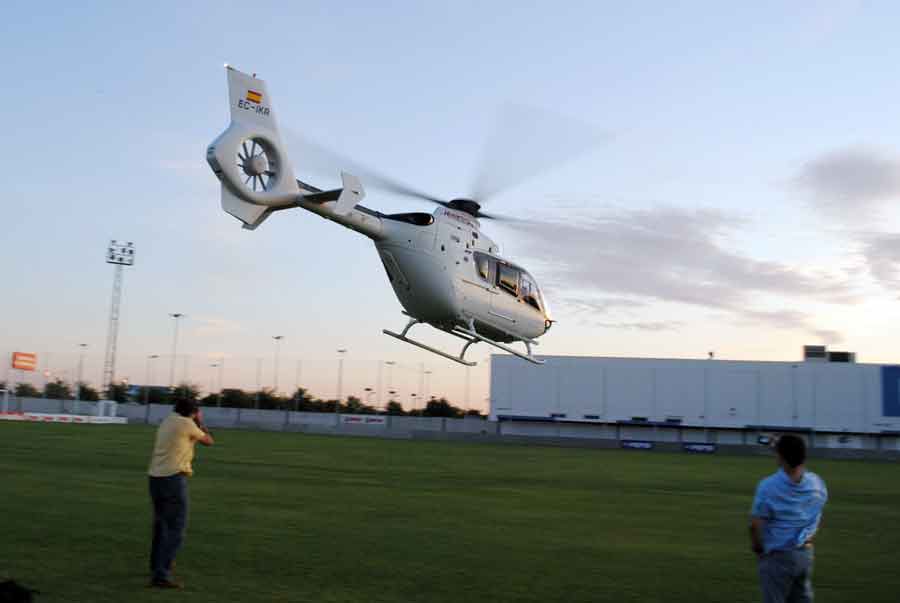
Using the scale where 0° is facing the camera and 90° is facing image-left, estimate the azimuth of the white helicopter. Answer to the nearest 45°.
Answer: approximately 225°

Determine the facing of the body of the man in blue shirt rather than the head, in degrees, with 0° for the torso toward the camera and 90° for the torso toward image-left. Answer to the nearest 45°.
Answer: approximately 180°

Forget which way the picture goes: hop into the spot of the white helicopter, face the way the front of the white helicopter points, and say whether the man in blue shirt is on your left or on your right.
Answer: on your right

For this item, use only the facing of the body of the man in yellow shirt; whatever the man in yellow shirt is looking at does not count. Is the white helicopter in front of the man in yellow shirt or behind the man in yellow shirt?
in front

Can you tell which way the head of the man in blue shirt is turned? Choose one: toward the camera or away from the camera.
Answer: away from the camera

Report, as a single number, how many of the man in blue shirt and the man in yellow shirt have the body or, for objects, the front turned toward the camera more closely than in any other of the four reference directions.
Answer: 0

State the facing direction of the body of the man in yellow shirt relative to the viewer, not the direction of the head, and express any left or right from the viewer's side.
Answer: facing away from the viewer and to the right of the viewer

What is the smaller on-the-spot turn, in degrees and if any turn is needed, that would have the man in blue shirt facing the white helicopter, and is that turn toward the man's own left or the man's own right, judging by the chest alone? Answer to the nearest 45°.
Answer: approximately 45° to the man's own left

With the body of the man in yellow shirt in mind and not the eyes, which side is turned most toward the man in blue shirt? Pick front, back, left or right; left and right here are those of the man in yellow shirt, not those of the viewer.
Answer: right

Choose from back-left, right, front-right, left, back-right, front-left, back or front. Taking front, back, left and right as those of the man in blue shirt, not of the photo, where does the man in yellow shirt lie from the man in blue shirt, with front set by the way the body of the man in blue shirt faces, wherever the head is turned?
left

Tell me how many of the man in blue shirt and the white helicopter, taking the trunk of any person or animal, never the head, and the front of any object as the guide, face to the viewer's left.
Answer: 0

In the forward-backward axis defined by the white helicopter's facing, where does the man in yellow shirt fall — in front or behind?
behind
